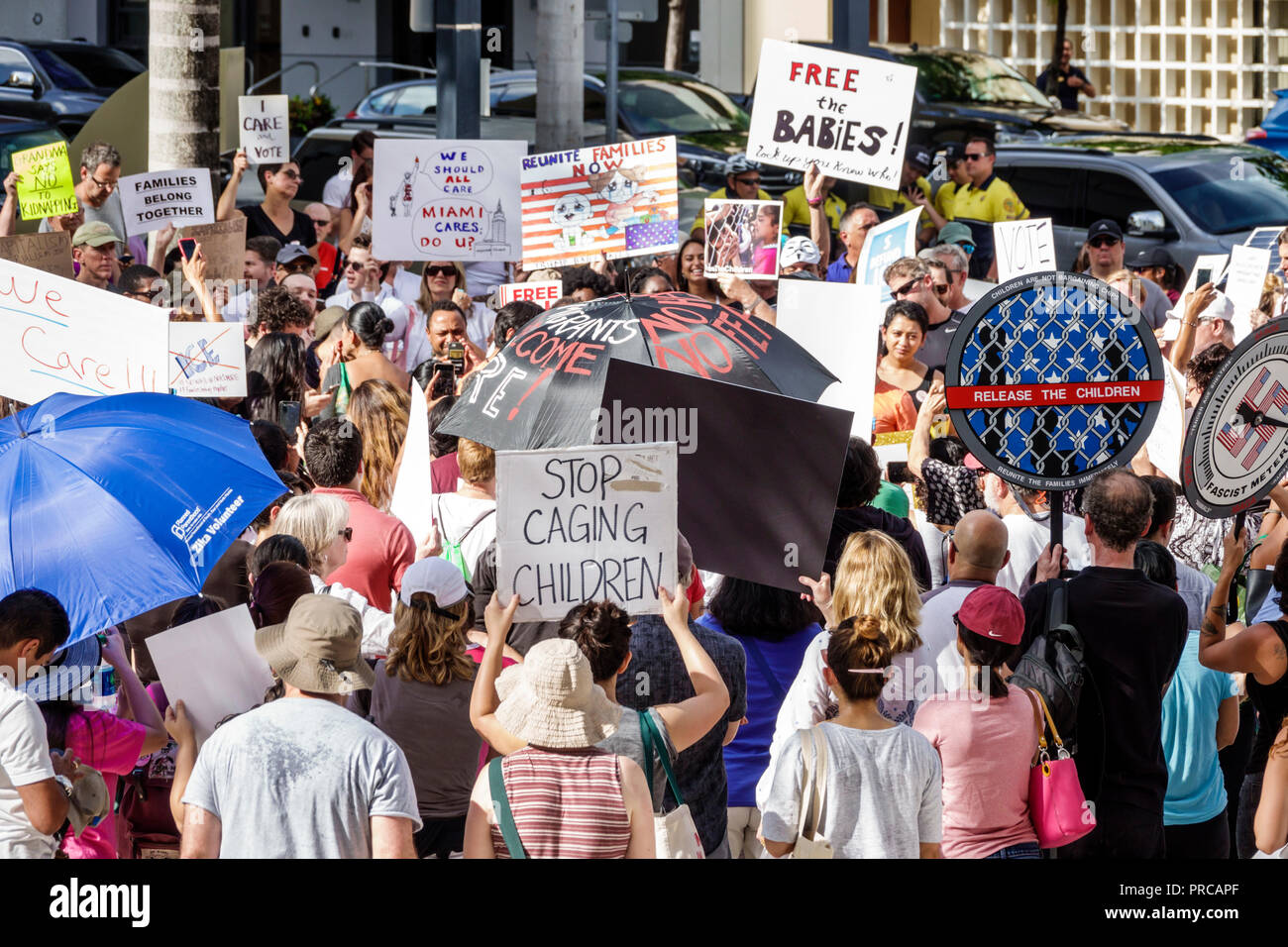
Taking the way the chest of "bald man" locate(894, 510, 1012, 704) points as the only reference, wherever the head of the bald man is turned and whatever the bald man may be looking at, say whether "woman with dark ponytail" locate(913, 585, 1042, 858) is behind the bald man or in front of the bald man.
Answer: behind

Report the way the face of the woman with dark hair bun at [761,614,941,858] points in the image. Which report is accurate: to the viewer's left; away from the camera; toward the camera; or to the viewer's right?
away from the camera

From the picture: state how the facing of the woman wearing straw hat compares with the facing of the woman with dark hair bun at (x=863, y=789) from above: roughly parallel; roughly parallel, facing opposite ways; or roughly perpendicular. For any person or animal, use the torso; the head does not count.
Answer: roughly parallel

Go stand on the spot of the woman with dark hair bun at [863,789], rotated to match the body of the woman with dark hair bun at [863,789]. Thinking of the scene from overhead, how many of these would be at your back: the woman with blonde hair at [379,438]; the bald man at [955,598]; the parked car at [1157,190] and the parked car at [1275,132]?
0

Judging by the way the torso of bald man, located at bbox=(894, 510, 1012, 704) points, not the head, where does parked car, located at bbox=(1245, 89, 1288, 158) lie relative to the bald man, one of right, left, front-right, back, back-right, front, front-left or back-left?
front

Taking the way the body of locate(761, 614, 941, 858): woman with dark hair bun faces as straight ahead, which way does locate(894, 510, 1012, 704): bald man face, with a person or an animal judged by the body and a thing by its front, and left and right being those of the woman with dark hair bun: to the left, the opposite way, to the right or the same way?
the same way

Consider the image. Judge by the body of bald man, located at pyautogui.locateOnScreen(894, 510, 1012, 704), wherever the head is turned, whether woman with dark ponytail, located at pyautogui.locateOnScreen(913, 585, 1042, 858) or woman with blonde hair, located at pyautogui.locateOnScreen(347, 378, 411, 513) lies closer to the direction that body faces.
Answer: the woman with blonde hair

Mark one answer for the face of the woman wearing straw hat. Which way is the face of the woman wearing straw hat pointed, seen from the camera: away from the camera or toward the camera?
away from the camera

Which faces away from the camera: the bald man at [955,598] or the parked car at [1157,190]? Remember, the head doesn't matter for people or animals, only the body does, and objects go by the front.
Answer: the bald man

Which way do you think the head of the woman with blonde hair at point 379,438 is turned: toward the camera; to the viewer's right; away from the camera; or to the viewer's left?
away from the camera

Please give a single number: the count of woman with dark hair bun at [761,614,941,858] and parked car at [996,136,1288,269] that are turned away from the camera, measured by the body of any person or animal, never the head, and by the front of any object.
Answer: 1

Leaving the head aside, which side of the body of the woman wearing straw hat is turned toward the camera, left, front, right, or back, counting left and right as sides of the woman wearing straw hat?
back

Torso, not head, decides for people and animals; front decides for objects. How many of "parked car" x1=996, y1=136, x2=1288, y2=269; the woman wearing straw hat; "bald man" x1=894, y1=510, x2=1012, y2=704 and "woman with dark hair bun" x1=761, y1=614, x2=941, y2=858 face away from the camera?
3

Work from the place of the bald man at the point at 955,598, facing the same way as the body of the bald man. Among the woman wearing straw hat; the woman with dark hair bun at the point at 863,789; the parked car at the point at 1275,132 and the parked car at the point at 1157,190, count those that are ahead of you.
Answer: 2

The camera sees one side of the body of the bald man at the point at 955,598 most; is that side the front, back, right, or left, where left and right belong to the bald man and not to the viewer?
back

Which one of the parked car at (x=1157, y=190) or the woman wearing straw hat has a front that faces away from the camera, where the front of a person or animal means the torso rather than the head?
the woman wearing straw hat

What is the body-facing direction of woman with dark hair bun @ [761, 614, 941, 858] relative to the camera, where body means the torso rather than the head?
away from the camera

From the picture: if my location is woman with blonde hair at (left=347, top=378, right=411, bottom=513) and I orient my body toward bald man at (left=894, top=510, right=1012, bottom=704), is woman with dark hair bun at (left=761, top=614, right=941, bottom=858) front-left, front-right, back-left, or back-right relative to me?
front-right
